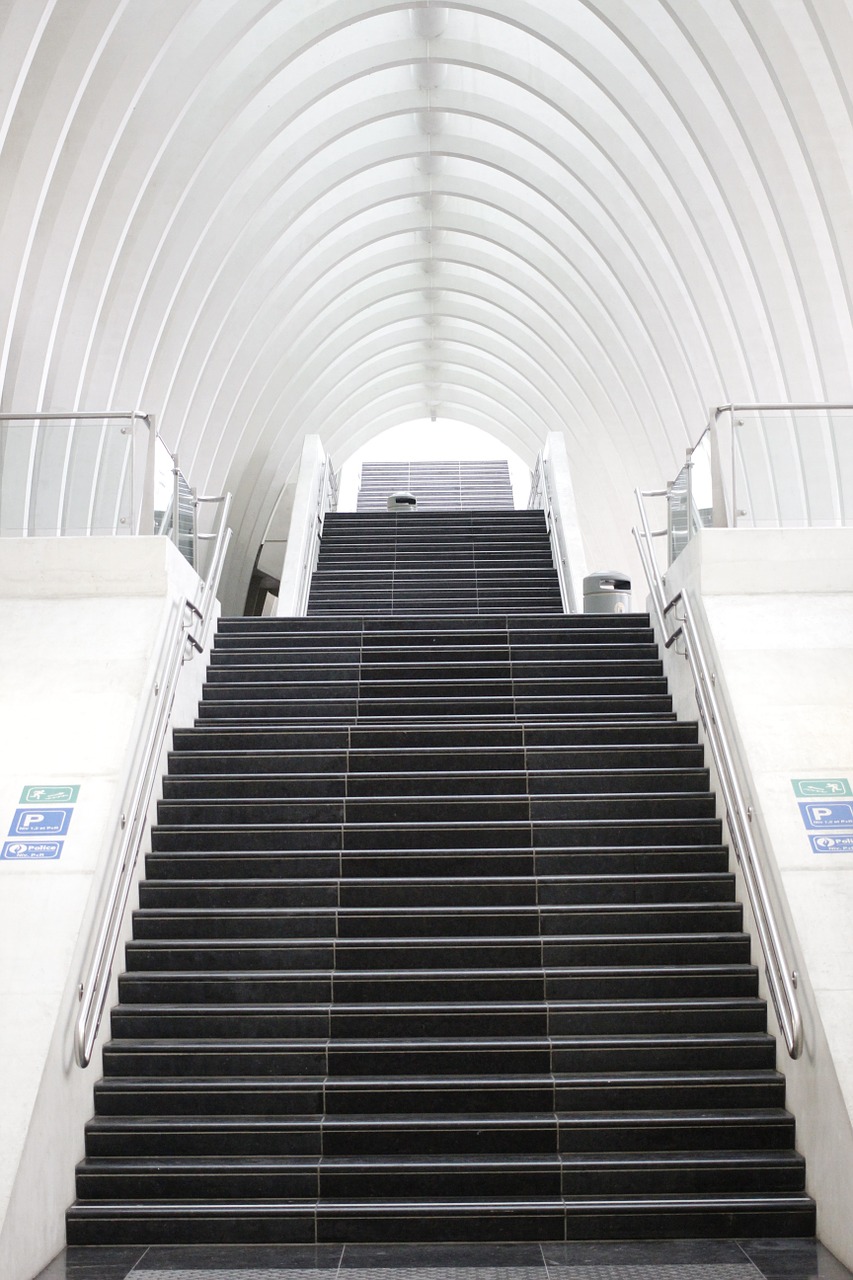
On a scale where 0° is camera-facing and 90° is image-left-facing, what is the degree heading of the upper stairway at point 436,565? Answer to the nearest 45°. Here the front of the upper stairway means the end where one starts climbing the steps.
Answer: approximately 0°

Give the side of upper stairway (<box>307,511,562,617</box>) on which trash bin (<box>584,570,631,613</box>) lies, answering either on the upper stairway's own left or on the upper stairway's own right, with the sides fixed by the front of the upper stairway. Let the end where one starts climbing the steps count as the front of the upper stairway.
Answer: on the upper stairway's own left
